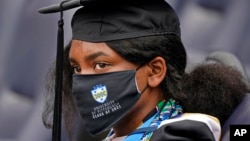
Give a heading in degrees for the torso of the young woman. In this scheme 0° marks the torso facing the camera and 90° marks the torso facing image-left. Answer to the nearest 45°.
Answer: approximately 45°

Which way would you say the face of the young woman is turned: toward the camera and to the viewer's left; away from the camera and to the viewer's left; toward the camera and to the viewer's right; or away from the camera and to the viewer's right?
toward the camera and to the viewer's left
